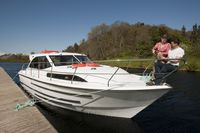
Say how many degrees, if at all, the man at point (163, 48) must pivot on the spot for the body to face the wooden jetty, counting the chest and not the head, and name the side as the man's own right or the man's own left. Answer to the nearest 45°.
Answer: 0° — they already face it

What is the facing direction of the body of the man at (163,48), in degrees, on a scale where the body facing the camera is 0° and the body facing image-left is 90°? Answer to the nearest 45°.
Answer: approximately 45°
